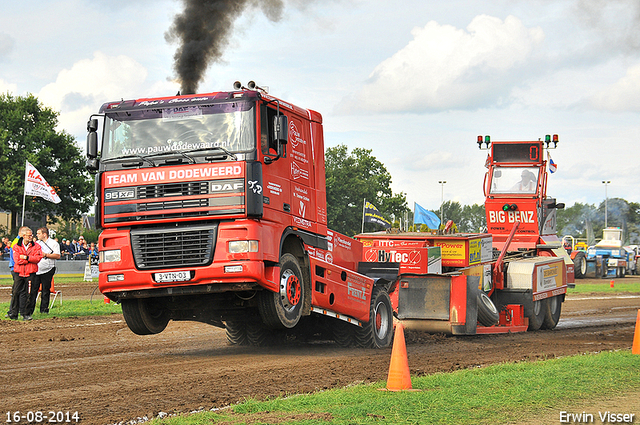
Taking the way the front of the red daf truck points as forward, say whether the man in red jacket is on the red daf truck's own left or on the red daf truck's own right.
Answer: on the red daf truck's own right

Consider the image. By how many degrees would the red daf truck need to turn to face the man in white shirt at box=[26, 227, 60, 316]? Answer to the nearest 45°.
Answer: approximately 90° to its right

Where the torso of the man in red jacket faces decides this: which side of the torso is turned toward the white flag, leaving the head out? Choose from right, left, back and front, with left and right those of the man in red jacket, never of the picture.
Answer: back

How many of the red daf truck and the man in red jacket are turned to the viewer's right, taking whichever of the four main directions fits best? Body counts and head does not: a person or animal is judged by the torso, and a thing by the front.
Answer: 0

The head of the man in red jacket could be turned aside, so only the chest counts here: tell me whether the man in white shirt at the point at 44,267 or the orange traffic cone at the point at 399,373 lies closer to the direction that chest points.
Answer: the orange traffic cone

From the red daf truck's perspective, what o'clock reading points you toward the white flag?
The white flag is roughly at 4 o'clock from the red daf truck.

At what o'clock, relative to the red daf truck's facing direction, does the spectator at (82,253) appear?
The spectator is roughly at 4 o'clock from the red daf truck.

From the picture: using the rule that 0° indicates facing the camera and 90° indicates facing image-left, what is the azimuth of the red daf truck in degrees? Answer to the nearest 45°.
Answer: approximately 45°

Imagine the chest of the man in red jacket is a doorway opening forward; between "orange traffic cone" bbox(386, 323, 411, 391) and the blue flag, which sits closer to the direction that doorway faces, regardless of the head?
the orange traffic cone

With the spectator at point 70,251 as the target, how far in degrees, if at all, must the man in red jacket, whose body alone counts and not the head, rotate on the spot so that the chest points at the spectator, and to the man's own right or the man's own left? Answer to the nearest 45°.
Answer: approximately 180°

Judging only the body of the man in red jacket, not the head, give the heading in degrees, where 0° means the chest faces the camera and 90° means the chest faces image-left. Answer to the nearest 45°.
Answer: approximately 0°
